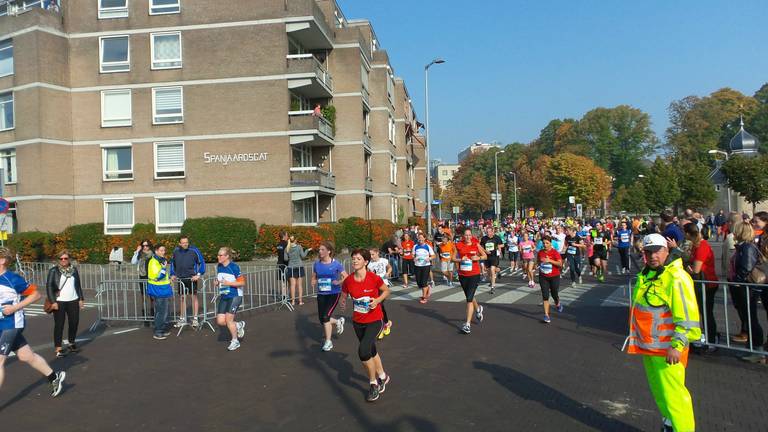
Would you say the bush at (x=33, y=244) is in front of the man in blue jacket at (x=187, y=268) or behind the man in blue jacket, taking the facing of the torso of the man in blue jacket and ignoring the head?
behind

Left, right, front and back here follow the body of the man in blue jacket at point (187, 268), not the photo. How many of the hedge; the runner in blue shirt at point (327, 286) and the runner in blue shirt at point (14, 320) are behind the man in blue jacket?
1

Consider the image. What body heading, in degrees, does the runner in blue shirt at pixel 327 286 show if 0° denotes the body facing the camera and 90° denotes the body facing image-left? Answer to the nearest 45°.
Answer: approximately 45°

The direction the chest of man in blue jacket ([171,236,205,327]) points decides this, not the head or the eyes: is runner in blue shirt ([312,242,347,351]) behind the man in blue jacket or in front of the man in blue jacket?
in front

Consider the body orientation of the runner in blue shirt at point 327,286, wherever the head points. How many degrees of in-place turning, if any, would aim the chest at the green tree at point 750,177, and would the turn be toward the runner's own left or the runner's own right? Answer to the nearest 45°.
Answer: approximately 180°

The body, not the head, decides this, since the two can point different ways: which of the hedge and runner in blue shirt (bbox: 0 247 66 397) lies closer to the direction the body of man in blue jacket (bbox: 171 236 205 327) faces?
the runner in blue shirt

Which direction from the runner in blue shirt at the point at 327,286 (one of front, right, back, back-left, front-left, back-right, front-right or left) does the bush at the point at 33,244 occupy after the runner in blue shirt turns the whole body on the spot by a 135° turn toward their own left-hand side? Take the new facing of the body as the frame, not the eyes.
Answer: back-left

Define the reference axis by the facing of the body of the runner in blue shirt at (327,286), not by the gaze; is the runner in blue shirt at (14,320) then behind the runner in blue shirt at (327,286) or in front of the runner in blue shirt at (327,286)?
in front

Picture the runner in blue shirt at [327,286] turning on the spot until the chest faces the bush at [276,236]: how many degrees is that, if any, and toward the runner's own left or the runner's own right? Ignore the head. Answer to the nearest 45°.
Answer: approximately 135° to the runner's own right

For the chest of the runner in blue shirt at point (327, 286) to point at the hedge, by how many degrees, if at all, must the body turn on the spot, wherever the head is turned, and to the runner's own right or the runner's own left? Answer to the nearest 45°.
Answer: approximately 135° to the runner's own right

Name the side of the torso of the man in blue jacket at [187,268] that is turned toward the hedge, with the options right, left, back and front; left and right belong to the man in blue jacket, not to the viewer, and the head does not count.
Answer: back

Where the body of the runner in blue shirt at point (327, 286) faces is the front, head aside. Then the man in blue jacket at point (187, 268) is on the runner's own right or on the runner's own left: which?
on the runner's own right
